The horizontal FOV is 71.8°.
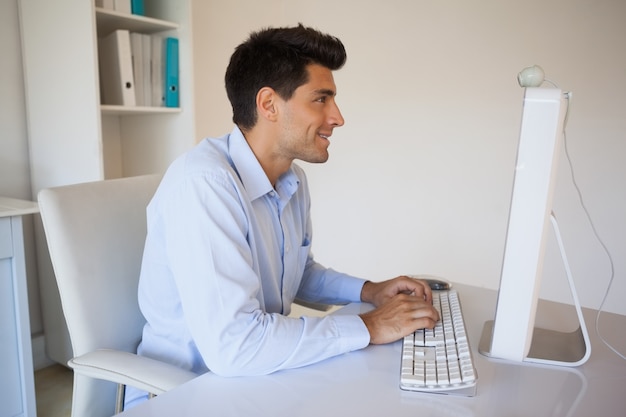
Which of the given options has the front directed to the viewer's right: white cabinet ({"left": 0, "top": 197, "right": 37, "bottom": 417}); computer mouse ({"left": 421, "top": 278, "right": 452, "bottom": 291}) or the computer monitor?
the computer mouse

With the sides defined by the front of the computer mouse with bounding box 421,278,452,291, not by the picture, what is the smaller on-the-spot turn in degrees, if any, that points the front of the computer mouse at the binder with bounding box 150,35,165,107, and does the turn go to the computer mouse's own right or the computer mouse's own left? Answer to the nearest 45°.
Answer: approximately 135° to the computer mouse's own left

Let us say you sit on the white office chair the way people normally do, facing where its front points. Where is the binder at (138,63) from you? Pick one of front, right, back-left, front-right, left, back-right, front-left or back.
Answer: back-left

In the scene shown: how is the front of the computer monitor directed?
to the viewer's left

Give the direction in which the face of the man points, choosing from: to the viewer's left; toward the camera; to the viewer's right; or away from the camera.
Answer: to the viewer's right

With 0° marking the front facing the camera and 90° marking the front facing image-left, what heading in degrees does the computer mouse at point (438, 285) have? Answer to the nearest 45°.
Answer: approximately 270°

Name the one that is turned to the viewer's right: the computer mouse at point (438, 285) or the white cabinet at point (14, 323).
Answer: the computer mouse

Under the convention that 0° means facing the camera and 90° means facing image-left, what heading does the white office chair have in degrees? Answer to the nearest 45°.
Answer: approximately 315°

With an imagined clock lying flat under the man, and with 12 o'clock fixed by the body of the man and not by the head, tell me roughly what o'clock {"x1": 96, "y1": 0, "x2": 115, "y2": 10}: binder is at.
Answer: The binder is roughly at 8 o'clock from the man.

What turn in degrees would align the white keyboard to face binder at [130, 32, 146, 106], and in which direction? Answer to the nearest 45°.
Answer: approximately 45° to its right

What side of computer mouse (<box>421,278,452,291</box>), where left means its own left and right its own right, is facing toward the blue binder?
back

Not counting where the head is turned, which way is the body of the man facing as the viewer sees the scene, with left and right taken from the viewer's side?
facing to the right of the viewer
